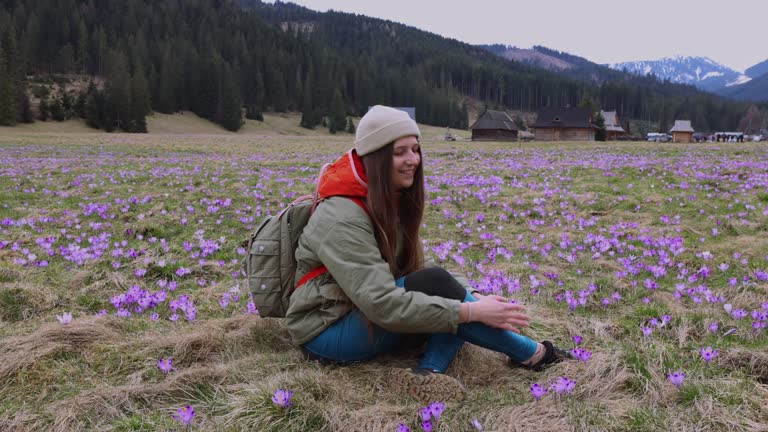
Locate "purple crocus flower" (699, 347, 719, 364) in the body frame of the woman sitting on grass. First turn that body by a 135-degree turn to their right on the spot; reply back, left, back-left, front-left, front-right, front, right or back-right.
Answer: back-left

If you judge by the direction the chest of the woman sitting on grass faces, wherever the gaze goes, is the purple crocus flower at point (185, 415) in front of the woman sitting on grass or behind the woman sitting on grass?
behind

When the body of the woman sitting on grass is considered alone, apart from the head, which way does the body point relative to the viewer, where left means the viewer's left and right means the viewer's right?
facing to the right of the viewer

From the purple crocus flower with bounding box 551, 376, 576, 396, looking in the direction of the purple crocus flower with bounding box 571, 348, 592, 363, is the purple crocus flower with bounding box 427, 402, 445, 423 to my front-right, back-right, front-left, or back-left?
back-left

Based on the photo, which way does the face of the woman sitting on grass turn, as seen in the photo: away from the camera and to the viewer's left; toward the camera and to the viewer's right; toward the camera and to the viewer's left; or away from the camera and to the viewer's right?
toward the camera and to the viewer's right

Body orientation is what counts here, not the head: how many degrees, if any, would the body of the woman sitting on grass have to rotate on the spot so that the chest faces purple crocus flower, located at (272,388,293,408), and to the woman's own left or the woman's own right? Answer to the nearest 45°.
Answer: approximately 135° to the woman's own right

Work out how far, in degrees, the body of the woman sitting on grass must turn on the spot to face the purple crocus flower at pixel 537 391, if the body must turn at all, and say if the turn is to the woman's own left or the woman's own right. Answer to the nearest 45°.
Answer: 0° — they already face it

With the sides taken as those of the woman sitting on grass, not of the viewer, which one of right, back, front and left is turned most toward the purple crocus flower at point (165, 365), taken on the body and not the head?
back
